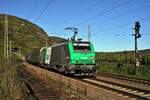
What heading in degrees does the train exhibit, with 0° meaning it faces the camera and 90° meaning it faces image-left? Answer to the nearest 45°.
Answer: approximately 315°
